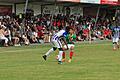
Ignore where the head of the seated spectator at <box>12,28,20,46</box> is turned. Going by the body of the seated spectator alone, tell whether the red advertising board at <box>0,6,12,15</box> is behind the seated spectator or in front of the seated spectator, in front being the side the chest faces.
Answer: behind

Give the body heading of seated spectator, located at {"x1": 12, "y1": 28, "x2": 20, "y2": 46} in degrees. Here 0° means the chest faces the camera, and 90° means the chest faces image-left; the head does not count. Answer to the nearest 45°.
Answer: approximately 315°
